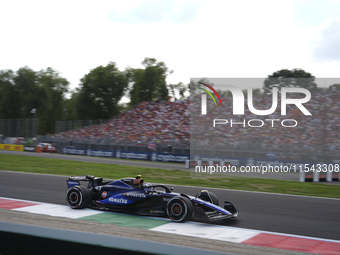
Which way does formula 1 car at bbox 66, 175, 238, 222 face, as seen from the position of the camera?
facing the viewer and to the right of the viewer

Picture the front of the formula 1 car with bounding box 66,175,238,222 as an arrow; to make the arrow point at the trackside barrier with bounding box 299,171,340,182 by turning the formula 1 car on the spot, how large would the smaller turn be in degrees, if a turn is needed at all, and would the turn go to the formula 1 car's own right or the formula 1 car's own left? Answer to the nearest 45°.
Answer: approximately 90° to the formula 1 car's own left

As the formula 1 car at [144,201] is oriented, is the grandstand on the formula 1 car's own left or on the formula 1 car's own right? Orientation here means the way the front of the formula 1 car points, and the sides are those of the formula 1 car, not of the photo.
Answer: on the formula 1 car's own left

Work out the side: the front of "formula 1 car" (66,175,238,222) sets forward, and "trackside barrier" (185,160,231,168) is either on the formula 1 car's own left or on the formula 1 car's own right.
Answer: on the formula 1 car's own left
